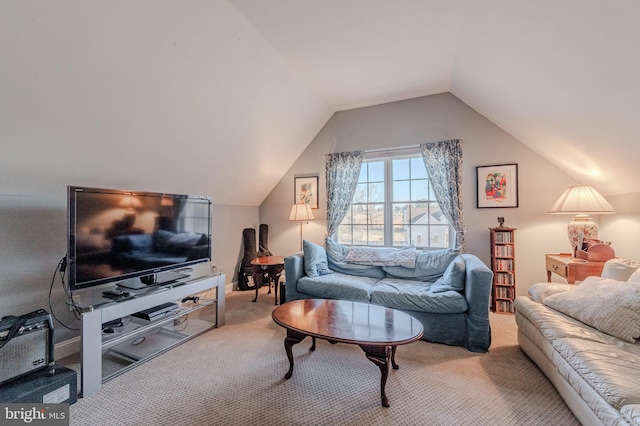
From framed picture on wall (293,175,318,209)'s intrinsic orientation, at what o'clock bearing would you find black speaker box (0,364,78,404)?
The black speaker box is roughly at 1 o'clock from the framed picture on wall.

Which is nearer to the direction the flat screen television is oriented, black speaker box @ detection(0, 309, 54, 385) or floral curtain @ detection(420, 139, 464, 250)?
the floral curtain

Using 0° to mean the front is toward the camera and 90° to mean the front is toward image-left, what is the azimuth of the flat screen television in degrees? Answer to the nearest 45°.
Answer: approximately 315°

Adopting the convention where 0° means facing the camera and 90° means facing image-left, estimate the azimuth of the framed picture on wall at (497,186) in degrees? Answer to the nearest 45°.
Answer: approximately 0°

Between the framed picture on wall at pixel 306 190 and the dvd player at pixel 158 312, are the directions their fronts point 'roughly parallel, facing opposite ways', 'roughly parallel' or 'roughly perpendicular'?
roughly perpendicular

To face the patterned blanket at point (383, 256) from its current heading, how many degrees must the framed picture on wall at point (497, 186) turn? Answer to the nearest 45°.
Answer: approximately 45° to its right

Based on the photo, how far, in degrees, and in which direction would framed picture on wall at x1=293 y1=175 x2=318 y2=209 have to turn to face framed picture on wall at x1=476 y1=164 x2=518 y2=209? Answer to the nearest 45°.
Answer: approximately 45° to its left

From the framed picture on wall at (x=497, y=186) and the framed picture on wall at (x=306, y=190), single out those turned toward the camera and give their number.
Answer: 2

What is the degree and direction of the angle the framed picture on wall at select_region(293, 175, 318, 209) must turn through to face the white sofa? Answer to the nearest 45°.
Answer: approximately 45° to its left

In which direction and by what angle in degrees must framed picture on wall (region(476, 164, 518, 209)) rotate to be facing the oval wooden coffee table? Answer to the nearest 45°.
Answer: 0° — it already faces it
